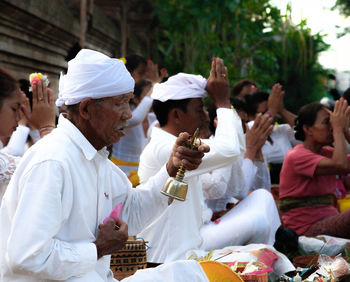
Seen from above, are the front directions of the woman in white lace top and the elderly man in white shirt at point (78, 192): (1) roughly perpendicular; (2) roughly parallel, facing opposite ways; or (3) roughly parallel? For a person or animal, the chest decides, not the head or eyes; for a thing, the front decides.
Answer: roughly parallel

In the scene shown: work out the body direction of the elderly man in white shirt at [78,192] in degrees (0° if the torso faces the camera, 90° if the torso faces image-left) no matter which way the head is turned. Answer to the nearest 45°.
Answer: approximately 270°

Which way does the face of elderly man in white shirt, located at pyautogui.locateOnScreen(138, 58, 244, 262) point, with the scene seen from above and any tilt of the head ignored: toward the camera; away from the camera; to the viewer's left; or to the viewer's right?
to the viewer's right

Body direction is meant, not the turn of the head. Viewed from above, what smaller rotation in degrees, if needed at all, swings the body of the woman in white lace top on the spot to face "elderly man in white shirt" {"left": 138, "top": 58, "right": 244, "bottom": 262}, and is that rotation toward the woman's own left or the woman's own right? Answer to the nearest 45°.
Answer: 0° — they already face them

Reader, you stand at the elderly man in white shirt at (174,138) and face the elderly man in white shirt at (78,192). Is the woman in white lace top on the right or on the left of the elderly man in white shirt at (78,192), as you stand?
right

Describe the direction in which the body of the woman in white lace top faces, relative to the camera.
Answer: to the viewer's right
